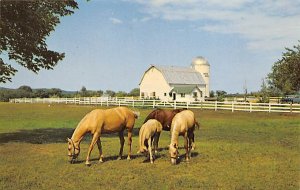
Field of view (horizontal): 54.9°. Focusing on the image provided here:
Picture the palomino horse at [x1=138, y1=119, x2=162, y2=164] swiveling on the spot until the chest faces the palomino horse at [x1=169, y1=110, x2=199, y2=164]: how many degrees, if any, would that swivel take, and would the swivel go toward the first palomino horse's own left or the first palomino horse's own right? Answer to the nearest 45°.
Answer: approximately 135° to the first palomino horse's own left

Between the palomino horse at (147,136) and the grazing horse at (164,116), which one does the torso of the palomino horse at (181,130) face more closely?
the palomino horse

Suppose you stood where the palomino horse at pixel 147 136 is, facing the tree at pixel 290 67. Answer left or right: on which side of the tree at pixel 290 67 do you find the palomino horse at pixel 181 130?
right

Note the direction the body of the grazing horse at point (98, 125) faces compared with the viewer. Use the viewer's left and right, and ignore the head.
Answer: facing the viewer and to the left of the viewer

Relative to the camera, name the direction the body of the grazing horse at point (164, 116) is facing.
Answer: to the viewer's left

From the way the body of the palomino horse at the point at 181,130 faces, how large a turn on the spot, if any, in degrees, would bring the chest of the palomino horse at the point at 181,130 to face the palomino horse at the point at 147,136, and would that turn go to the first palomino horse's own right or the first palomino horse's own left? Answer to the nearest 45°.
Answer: approximately 45° to the first palomino horse's own right

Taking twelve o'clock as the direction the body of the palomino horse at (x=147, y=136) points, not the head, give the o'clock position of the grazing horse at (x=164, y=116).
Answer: The grazing horse is roughly at 5 o'clock from the palomino horse.

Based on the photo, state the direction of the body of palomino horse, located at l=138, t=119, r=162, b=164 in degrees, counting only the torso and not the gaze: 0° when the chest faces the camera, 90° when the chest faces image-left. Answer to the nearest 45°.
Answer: approximately 45°

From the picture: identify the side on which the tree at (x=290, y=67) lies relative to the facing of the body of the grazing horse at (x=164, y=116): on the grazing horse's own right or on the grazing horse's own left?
on the grazing horse's own right

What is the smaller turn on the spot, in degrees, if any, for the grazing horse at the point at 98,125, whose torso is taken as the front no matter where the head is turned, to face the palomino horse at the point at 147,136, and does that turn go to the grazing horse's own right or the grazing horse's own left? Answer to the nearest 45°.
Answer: approximately 135° to the grazing horse's own left

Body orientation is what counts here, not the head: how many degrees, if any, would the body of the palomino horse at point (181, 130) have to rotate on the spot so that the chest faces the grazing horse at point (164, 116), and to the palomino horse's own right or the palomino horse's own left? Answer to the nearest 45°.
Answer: approximately 135° to the palomino horse's own right
